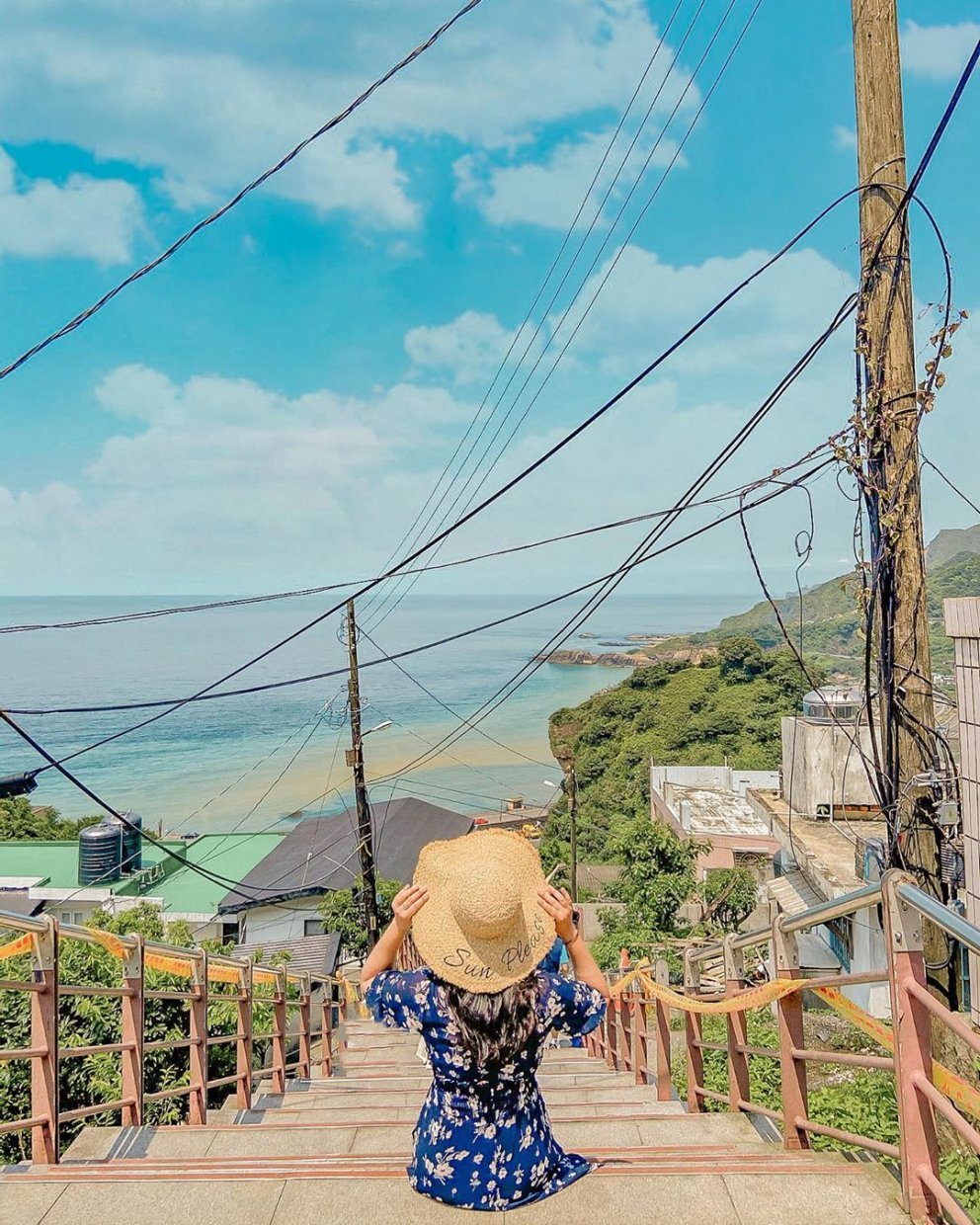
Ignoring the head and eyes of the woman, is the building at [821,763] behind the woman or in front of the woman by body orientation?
in front

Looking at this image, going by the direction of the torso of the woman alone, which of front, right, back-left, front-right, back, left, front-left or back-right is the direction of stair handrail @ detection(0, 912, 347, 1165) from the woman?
front-left

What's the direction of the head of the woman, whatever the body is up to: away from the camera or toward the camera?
away from the camera

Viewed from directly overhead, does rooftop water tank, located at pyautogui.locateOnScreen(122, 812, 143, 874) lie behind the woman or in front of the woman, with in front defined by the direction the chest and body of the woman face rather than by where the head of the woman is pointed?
in front

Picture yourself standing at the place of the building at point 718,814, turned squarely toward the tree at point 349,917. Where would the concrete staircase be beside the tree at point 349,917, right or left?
left

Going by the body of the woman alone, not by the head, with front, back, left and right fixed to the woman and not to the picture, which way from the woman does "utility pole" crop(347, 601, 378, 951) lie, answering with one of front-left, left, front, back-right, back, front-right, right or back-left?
front

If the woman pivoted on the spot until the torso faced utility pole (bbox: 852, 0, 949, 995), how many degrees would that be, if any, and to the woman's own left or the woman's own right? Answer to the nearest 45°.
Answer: approximately 45° to the woman's own right

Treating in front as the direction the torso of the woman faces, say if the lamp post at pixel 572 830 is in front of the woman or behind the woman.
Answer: in front

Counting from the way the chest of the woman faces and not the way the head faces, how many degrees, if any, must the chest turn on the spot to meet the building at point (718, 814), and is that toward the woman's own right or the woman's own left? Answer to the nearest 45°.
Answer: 0° — they already face it

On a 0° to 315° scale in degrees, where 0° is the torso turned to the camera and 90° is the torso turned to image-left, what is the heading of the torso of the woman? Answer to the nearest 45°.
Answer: approximately 180°

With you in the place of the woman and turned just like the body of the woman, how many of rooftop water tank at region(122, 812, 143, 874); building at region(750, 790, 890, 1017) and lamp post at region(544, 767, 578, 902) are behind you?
0

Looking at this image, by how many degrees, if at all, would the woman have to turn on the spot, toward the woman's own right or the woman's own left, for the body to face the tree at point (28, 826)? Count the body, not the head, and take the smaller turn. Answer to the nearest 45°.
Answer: approximately 45° to the woman's own left
